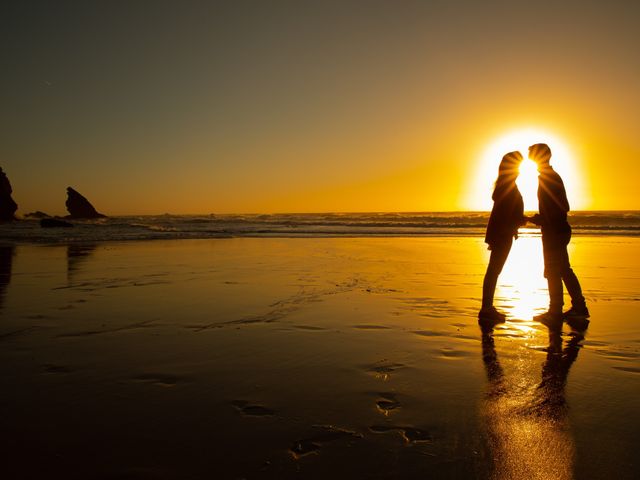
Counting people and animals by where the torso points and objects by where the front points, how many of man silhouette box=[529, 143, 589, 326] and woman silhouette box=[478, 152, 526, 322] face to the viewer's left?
1

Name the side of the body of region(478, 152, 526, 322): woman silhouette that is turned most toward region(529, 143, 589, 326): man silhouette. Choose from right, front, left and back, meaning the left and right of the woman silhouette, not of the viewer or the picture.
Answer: front

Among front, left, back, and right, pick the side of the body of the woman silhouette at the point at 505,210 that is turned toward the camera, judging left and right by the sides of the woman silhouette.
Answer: right

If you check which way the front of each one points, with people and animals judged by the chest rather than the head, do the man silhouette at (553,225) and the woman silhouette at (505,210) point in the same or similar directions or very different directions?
very different directions

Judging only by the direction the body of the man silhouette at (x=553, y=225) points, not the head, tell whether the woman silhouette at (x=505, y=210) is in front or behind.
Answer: in front

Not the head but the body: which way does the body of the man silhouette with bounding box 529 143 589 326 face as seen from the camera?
to the viewer's left
